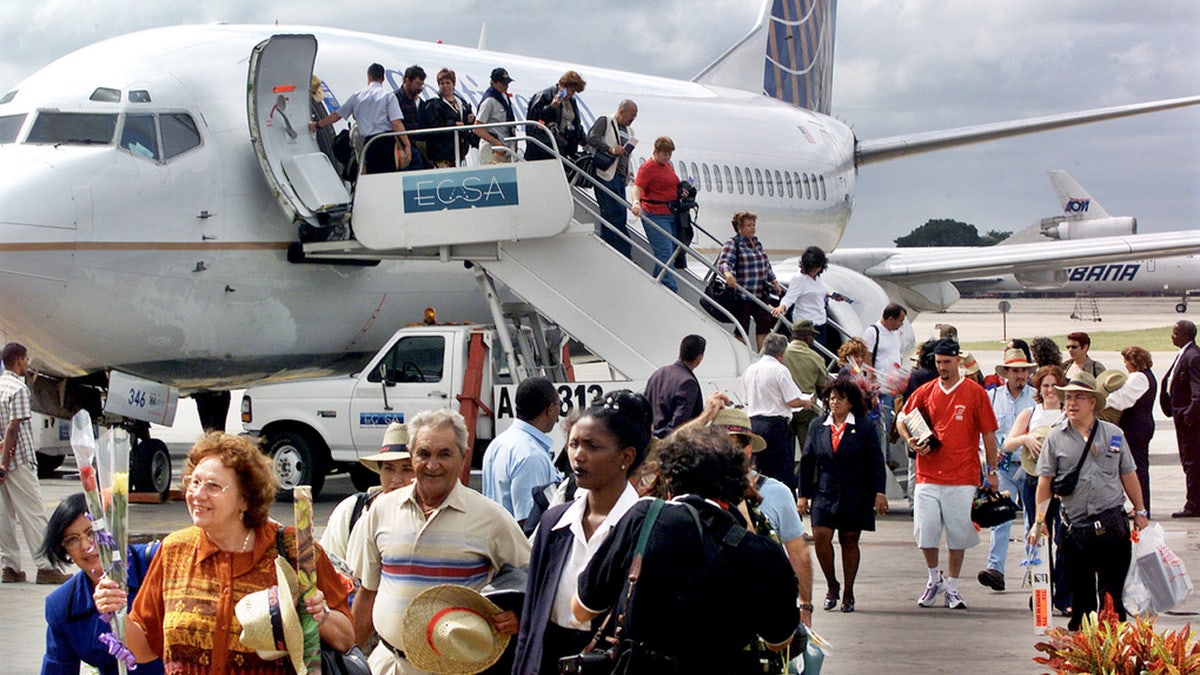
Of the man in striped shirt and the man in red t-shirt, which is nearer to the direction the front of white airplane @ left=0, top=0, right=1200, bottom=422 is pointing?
the man in striped shirt

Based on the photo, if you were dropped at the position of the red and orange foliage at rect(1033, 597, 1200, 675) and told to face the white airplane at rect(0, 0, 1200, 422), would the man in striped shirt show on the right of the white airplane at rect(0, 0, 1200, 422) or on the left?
left

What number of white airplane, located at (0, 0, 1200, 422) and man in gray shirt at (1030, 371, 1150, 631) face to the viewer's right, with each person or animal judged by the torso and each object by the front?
0

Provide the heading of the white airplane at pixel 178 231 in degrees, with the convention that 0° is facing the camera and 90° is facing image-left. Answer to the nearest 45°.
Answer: approximately 45°

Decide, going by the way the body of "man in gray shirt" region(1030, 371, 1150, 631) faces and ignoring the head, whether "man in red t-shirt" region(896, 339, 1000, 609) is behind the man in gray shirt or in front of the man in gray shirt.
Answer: behind

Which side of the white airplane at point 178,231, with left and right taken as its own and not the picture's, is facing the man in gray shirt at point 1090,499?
left

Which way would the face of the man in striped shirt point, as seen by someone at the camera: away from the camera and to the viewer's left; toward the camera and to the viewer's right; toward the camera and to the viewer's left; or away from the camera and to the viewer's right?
toward the camera and to the viewer's left

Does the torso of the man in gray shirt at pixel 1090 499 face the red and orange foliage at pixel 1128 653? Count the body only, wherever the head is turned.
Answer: yes

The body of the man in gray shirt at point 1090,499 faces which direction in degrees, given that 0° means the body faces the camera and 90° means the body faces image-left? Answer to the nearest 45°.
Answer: approximately 0°

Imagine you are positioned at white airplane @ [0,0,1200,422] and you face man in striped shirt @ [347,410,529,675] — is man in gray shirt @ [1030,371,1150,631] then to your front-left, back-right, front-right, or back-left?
front-left
